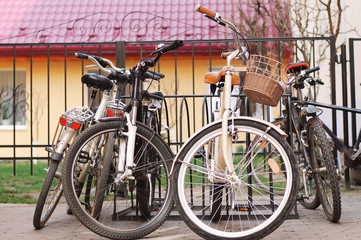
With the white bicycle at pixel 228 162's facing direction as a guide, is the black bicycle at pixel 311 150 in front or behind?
behind

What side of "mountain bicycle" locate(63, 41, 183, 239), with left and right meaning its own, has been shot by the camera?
front

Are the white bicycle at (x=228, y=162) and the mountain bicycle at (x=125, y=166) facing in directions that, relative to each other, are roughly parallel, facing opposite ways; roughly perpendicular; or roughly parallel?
roughly parallel

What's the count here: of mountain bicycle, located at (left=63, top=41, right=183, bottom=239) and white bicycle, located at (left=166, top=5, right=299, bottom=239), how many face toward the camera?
2

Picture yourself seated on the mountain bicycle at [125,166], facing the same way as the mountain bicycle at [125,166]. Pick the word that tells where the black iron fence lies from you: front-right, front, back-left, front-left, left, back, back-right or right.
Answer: back

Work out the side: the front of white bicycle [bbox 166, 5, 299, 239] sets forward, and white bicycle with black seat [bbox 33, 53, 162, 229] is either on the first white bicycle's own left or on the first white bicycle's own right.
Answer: on the first white bicycle's own right

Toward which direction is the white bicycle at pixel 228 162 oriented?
toward the camera
